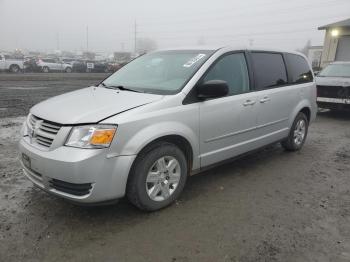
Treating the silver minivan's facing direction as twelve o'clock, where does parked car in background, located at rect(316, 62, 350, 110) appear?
The parked car in background is roughly at 6 o'clock from the silver minivan.

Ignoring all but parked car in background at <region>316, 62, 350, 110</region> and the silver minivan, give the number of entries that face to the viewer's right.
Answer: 0

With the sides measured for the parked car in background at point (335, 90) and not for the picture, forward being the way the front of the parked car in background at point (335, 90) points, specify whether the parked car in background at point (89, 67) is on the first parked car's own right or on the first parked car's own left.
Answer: on the first parked car's own right

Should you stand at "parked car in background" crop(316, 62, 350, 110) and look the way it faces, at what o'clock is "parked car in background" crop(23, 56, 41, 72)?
"parked car in background" crop(23, 56, 41, 72) is roughly at 4 o'clock from "parked car in background" crop(316, 62, 350, 110).

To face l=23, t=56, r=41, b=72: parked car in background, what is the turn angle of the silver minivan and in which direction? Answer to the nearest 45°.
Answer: approximately 90° to its right

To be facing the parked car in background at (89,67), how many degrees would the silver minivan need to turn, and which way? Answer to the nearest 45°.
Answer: approximately 135° to its right

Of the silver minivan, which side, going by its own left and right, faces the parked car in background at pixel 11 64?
right

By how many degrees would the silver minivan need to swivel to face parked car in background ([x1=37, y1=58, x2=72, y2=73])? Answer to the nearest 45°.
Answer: approximately 135° to its right

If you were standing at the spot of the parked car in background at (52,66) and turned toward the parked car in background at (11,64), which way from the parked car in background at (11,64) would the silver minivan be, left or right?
left

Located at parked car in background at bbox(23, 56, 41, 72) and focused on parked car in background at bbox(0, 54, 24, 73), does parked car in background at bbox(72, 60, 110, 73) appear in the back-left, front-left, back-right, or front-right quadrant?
back-left

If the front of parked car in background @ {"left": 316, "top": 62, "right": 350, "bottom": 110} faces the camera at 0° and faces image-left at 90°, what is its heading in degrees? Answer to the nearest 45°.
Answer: approximately 0°

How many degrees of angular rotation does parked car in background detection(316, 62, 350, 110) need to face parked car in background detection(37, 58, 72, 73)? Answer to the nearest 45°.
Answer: approximately 135° to its right

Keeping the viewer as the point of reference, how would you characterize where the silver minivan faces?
facing the viewer and to the left of the viewer
